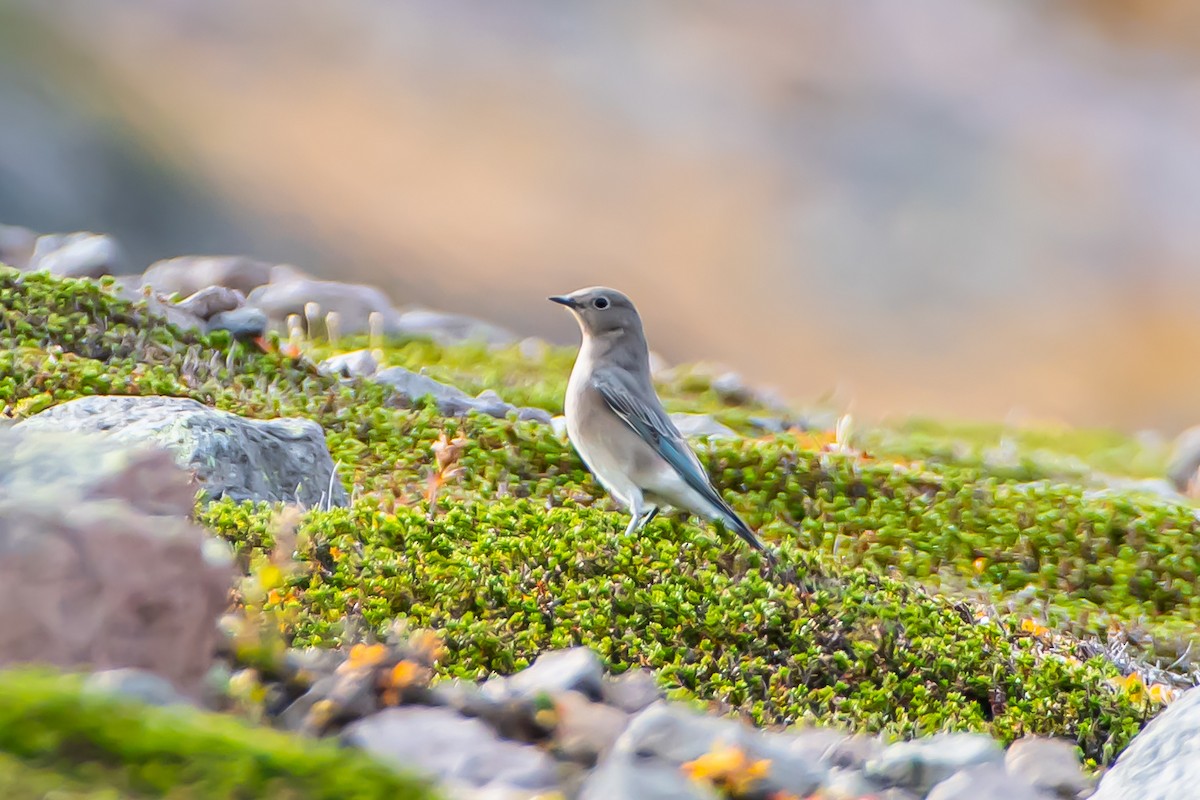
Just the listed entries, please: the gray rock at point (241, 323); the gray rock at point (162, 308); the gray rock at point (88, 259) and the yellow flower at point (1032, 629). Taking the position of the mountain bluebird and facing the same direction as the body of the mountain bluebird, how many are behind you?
1

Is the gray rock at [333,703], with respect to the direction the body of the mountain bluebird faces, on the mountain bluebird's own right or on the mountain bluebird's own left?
on the mountain bluebird's own left

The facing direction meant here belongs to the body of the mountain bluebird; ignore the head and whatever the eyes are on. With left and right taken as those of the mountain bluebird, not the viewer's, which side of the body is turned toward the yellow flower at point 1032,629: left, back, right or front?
back

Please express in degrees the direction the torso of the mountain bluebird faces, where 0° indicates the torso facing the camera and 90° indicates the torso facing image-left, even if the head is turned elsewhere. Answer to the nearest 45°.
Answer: approximately 90°

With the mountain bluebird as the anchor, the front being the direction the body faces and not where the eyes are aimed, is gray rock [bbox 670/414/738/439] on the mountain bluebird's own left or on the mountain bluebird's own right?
on the mountain bluebird's own right

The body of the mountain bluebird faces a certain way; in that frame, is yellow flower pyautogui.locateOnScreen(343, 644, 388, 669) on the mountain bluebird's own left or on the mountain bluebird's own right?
on the mountain bluebird's own left

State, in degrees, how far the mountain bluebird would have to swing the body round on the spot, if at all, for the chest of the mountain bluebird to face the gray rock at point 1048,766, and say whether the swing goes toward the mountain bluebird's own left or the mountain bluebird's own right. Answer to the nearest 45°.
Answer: approximately 135° to the mountain bluebird's own left

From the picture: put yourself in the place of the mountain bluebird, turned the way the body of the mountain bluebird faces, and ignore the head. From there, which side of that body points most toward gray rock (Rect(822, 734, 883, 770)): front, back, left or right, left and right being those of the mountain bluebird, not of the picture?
left

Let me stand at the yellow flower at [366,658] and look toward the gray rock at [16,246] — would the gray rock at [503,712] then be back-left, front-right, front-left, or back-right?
back-right

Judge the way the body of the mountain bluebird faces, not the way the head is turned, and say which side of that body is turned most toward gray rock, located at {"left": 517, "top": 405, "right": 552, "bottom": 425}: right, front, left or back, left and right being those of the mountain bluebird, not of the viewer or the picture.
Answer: right

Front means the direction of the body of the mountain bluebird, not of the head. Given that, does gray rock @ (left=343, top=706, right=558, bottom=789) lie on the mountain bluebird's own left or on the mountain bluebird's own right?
on the mountain bluebird's own left

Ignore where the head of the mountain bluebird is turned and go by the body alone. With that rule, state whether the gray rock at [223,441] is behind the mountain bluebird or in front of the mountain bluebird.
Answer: in front

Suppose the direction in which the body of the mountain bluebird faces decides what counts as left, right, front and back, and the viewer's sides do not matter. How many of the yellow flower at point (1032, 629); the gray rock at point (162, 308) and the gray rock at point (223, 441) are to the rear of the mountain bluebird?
1

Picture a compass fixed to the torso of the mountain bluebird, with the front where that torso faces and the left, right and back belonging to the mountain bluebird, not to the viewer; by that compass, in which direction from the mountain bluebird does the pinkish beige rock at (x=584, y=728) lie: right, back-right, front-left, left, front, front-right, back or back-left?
left
